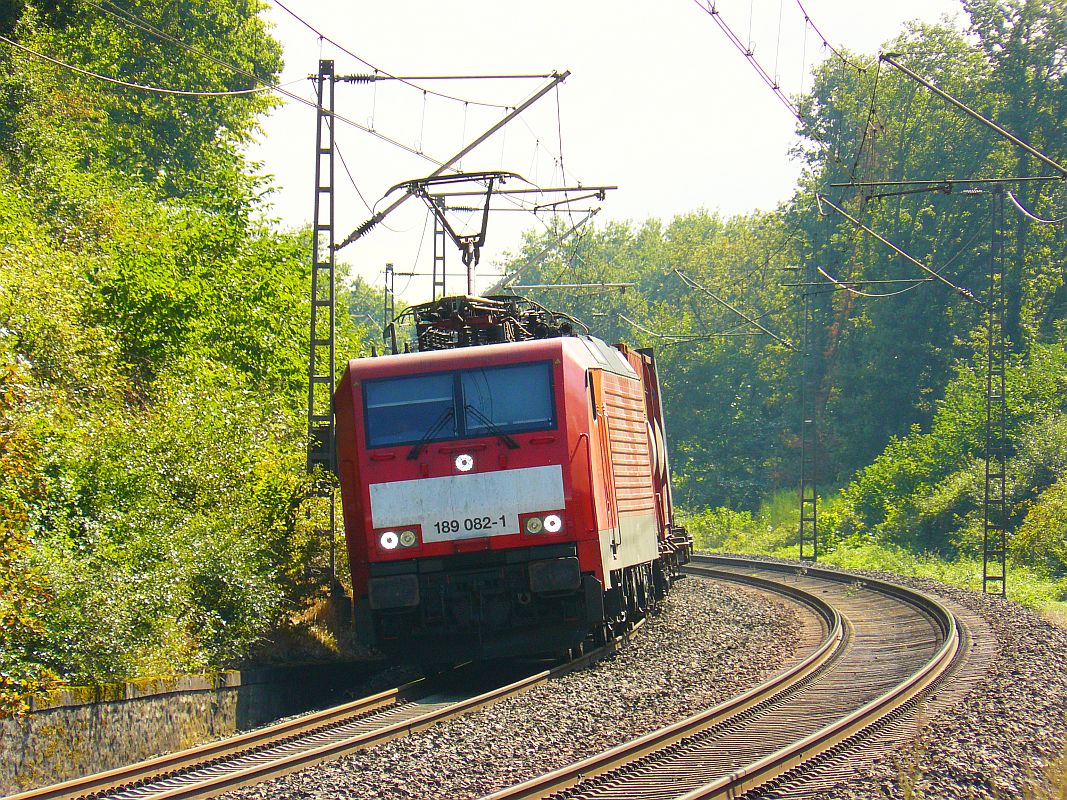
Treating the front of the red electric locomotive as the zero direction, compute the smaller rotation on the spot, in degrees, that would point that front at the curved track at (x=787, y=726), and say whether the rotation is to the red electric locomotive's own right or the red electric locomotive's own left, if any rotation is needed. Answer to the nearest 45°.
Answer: approximately 45° to the red electric locomotive's own left

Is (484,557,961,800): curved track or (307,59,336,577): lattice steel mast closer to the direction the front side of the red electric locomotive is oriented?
the curved track

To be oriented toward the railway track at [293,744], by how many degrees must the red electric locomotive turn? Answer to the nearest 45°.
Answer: approximately 45° to its right

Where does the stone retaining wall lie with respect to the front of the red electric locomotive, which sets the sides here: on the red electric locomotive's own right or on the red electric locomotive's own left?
on the red electric locomotive's own right

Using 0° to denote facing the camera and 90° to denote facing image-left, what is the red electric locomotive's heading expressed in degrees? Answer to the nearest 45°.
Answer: approximately 0°

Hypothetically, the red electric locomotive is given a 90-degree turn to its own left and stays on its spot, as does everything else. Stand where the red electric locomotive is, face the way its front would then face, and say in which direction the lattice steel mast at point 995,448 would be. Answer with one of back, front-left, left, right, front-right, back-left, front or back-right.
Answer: front-left

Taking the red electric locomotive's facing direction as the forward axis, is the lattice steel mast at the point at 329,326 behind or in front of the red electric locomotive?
behind
